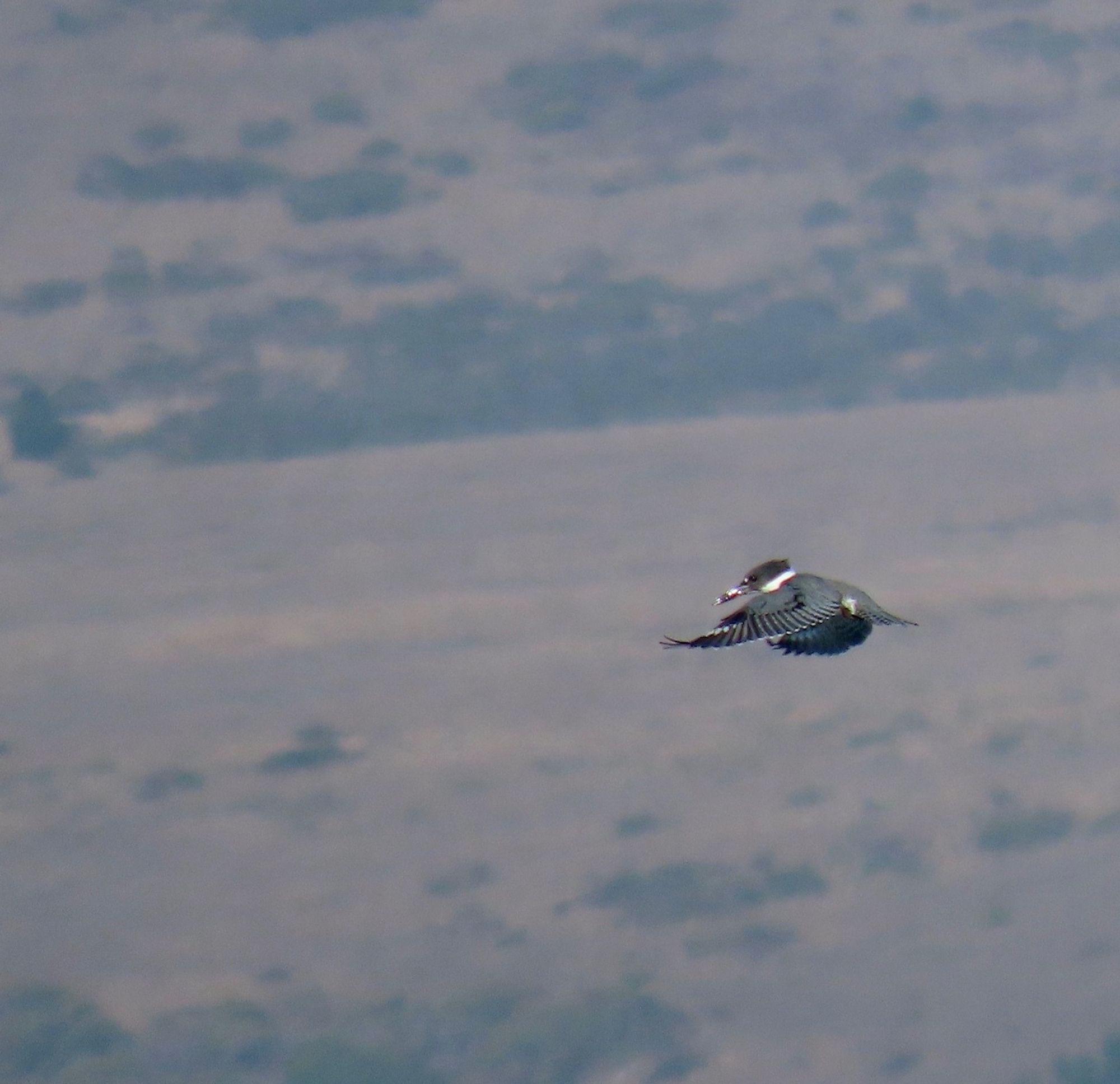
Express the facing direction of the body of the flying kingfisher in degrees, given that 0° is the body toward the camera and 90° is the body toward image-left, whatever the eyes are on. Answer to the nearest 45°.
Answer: approximately 90°
